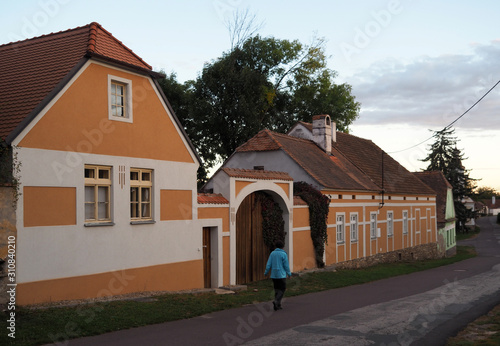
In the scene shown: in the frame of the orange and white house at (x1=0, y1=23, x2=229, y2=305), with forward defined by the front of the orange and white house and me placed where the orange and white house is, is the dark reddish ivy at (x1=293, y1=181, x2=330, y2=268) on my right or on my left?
on my left

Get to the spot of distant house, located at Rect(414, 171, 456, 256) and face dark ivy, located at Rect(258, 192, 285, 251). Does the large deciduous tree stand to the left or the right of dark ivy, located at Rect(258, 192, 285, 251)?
right

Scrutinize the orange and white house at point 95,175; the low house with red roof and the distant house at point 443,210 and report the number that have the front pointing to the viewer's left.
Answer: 0

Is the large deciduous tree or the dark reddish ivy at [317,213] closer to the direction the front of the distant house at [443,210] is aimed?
the dark reddish ivy

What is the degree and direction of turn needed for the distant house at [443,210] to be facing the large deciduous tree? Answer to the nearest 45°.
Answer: approximately 90° to its right

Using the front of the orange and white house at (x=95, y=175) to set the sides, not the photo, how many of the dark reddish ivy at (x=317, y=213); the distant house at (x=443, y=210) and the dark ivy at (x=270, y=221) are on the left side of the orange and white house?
3

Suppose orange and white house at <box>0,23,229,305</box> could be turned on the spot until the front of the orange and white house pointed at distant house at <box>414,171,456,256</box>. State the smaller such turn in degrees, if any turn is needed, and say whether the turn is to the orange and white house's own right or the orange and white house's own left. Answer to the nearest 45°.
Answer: approximately 90° to the orange and white house's own left

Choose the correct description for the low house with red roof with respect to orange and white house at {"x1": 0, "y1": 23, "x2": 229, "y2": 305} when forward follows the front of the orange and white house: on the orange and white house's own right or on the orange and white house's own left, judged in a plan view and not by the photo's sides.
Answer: on the orange and white house's own left

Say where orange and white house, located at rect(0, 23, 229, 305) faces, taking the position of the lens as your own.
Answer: facing the viewer and to the right of the viewer

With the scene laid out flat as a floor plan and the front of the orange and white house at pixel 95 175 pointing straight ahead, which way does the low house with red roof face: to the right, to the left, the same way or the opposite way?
the same way

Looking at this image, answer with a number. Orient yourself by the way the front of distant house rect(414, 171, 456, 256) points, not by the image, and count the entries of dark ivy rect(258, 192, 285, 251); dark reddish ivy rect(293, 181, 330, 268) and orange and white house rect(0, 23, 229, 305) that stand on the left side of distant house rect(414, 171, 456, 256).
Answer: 0

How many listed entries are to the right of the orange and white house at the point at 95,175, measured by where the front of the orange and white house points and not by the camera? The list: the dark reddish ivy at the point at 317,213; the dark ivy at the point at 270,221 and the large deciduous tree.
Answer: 0

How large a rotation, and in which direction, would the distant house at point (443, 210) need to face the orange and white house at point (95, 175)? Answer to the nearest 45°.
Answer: approximately 45° to its right

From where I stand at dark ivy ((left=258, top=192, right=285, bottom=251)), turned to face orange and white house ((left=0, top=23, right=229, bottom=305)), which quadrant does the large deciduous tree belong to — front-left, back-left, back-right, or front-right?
back-right

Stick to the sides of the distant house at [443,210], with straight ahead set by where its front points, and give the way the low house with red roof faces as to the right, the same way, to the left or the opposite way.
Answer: the same way
